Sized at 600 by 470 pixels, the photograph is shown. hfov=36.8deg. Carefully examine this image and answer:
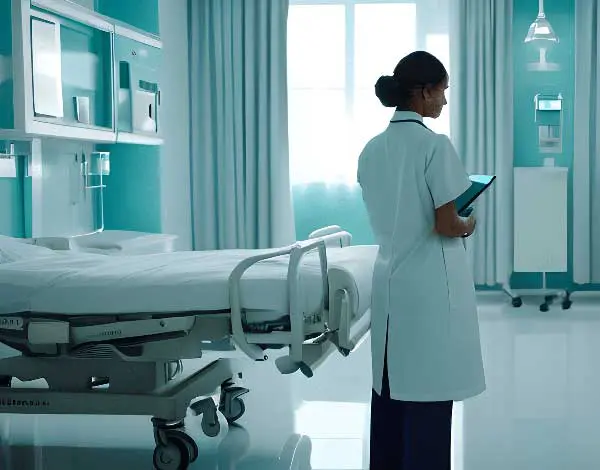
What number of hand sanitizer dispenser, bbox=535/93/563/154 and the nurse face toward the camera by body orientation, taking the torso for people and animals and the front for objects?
1

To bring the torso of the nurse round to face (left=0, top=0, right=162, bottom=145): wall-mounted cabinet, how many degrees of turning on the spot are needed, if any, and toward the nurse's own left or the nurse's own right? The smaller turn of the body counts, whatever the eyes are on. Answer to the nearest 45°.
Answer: approximately 90° to the nurse's own left

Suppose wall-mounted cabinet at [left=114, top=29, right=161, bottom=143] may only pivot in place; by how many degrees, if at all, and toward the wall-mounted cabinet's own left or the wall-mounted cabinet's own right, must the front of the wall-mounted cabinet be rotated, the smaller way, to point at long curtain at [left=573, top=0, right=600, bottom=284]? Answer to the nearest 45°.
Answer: approximately 45° to the wall-mounted cabinet's own left

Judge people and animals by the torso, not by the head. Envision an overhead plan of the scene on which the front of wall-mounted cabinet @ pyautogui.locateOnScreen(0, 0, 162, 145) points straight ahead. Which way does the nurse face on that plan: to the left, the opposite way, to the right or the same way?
to the left

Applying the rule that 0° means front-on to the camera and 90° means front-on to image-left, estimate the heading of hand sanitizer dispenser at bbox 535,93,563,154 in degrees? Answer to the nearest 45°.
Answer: approximately 0°

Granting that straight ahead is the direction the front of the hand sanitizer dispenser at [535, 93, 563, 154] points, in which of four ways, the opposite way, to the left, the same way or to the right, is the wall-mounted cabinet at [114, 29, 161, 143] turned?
to the left

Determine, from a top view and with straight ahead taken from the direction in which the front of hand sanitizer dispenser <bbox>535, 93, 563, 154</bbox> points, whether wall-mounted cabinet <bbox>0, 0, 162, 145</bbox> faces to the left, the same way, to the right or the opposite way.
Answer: to the left

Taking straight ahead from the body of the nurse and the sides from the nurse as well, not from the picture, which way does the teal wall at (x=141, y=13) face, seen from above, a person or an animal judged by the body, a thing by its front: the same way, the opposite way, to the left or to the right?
to the right

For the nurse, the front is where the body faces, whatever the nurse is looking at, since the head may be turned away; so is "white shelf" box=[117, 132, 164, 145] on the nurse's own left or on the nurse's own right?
on the nurse's own left

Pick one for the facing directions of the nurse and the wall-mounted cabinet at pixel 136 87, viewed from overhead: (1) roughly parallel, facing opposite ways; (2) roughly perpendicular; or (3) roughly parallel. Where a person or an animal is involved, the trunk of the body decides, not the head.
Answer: roughly perpendicular
